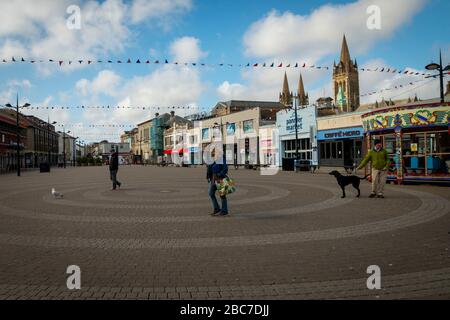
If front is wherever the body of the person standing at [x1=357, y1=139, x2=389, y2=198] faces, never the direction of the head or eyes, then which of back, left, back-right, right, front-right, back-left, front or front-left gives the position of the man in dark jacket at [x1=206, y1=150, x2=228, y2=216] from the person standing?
front-right
